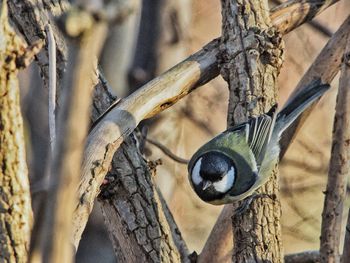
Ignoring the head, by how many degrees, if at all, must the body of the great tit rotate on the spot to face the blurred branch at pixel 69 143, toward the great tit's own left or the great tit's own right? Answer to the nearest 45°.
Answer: approximately 45° to the great tit's own left

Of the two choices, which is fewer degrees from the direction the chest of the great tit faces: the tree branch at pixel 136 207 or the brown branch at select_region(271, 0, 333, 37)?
the tree branch

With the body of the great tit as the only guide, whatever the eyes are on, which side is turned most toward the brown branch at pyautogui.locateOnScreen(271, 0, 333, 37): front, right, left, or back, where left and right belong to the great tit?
back

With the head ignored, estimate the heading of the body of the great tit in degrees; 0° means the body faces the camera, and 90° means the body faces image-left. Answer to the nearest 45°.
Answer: approximately 45°
